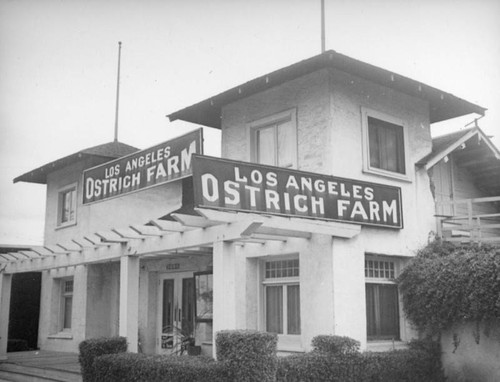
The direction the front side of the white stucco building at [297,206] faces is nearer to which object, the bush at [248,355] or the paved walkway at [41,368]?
the bush

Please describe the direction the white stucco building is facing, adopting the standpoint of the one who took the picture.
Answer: facing the viewer and to the left of the viewer

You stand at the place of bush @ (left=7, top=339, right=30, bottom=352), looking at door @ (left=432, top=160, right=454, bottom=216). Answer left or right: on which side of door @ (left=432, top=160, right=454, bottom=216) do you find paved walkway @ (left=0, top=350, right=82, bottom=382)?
right

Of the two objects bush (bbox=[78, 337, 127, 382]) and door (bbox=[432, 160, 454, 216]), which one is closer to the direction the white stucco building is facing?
the bush
